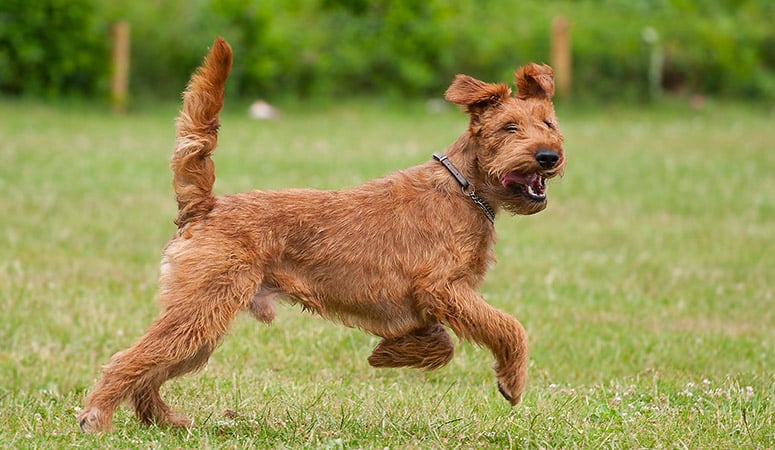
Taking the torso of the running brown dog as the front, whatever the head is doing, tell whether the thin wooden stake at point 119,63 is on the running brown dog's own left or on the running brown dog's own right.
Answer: on the running brown dog's own left

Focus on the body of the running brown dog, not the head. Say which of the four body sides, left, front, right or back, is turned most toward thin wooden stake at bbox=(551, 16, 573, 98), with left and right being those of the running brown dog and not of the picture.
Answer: left

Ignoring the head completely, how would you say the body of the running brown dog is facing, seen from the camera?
to the viewer's right
